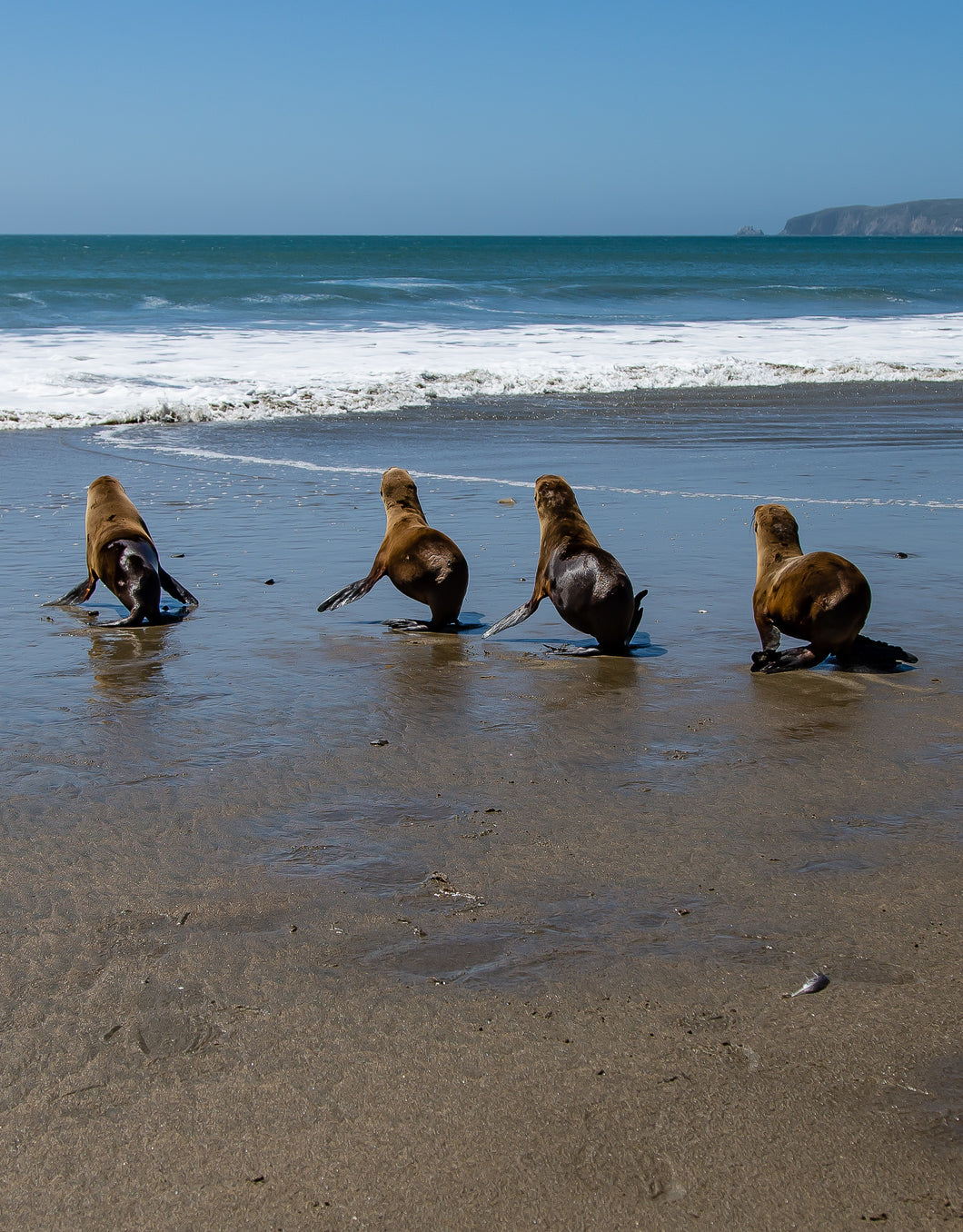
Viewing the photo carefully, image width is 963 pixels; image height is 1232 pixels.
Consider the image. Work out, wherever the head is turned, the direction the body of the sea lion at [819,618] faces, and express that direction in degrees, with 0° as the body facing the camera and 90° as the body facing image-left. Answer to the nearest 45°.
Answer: approximately 135°

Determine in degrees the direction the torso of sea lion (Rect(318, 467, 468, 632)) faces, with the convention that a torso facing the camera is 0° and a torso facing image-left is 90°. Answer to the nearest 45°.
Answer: approximately 135°

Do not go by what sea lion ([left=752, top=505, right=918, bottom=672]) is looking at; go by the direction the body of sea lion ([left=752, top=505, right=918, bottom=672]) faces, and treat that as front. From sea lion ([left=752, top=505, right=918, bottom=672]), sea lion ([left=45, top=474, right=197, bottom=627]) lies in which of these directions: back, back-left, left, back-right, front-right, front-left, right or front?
front-left

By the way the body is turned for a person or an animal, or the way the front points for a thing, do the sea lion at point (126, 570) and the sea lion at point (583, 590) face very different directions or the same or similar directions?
same or similar directions

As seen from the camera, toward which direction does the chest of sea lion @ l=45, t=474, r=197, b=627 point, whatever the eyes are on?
away from the camera

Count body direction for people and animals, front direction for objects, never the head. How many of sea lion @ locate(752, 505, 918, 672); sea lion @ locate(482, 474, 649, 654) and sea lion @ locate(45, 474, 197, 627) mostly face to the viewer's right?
0

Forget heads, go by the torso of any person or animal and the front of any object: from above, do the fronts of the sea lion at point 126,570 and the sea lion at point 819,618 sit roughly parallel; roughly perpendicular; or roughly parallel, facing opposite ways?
roughly parallel

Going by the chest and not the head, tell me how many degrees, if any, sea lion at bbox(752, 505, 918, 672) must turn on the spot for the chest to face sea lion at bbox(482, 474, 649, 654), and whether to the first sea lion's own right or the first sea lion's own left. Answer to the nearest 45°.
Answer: approximately 45° to the first sea lion's own left

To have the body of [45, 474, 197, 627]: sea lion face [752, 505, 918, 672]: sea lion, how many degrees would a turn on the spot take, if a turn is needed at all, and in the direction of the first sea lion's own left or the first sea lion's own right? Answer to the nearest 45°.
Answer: approximately 135° to the first sea lion's own right

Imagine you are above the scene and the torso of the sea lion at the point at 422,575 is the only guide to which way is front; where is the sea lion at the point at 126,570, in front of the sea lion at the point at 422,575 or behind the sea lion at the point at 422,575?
in front

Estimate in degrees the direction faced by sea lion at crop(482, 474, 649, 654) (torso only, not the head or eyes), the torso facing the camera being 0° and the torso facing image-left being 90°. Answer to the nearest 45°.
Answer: approximately 135°
